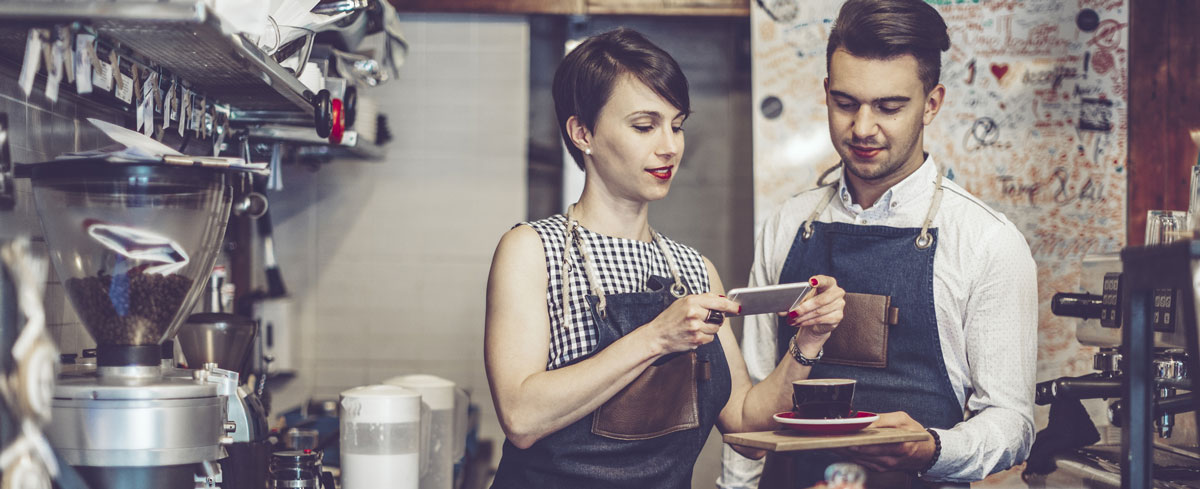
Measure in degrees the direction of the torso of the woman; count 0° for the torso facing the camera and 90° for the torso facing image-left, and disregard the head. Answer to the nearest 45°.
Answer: approximately 315°

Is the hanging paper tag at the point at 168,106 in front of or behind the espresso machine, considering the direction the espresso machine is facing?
in front

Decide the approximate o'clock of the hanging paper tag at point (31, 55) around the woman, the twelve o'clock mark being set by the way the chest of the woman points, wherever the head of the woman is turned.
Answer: The hanging paper tag is roughly at 3 o'clock from the woman.

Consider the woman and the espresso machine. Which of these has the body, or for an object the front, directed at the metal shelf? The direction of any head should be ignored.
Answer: the espresso machine

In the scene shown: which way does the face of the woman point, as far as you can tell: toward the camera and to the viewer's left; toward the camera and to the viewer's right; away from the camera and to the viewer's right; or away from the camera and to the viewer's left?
toward the camera and to the viewer's right

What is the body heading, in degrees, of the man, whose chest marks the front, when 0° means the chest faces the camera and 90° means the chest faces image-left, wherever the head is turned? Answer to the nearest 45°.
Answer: approximately 45°

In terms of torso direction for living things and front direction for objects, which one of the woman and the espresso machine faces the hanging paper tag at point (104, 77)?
the espresso machine
